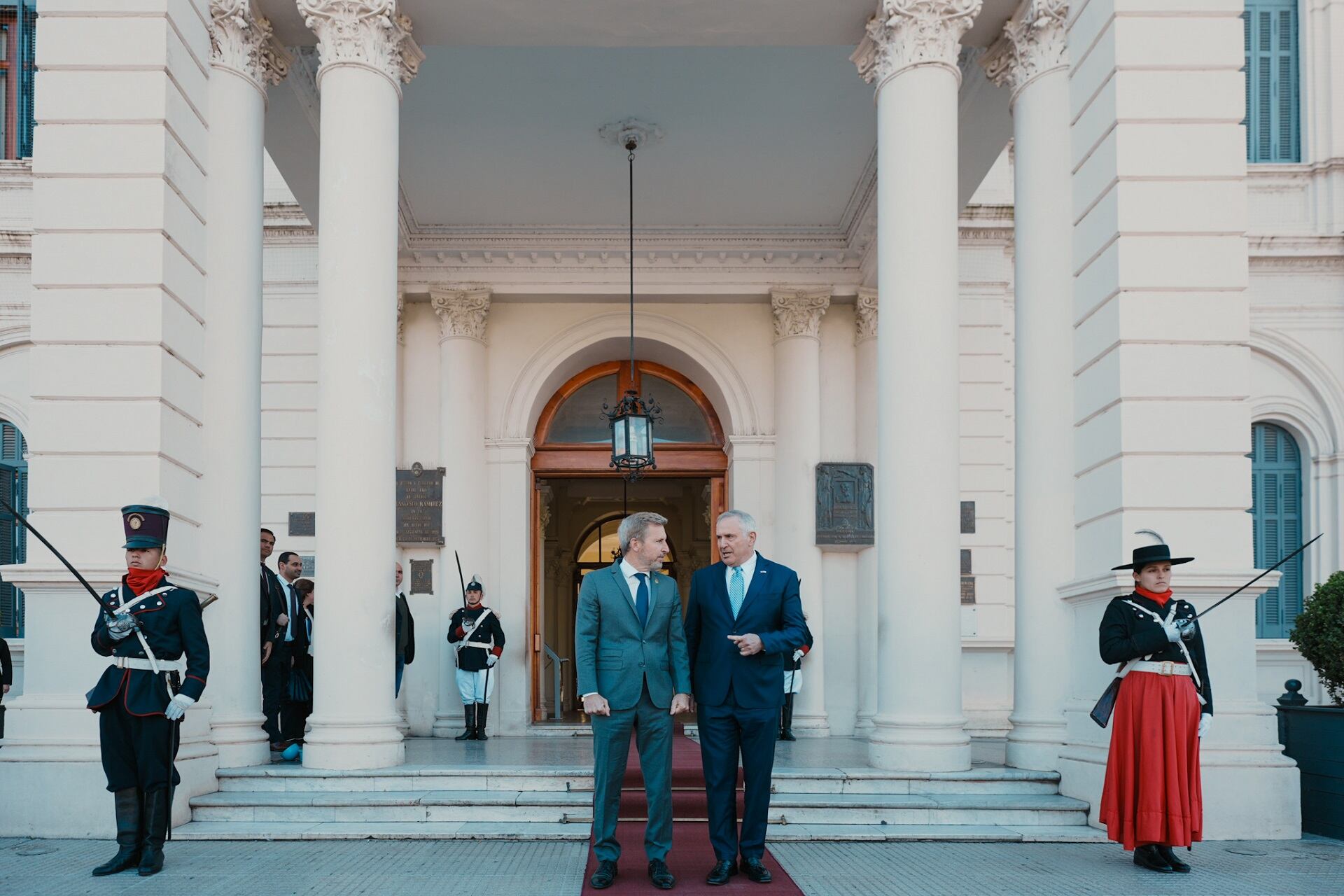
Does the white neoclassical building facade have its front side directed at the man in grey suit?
yes

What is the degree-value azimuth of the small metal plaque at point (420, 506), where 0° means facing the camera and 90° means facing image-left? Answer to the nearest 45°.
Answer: approximately 0°

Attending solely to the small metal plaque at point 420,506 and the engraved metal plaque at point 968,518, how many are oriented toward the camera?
2

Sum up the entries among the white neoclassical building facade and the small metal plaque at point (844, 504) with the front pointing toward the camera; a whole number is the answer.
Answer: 2

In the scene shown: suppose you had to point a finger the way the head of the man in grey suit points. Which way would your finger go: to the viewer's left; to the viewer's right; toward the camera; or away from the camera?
to the viewer's right
